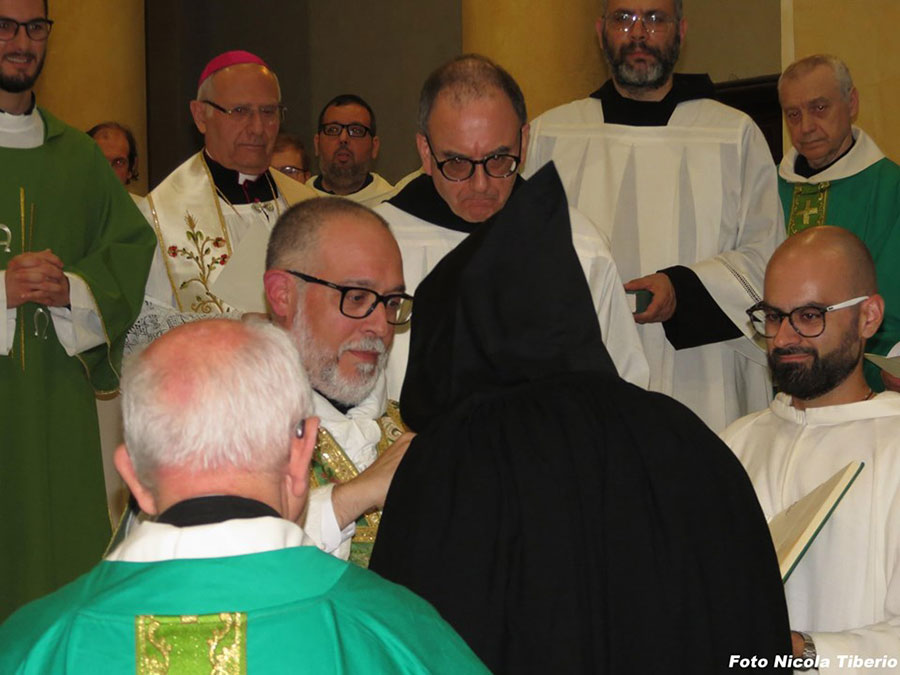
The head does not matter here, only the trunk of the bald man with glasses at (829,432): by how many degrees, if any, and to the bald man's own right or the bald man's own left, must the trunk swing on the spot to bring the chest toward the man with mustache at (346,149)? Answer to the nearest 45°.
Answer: approximately 90° to the bald man's own right

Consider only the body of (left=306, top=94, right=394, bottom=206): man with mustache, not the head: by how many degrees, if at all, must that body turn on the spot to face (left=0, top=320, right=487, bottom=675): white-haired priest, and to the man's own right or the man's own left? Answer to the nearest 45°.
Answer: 0° — they already face them

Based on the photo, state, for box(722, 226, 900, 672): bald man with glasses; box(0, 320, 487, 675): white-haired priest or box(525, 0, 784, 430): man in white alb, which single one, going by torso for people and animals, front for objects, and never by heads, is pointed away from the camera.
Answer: the white-haired priest

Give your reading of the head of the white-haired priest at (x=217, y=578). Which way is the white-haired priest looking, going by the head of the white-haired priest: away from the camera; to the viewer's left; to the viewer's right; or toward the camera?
away from the camera

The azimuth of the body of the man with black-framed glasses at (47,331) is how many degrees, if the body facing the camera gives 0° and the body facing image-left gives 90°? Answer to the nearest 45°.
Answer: approximately 0°

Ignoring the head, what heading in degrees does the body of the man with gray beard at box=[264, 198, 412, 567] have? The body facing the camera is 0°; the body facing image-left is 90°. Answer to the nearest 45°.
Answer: approximately 315°

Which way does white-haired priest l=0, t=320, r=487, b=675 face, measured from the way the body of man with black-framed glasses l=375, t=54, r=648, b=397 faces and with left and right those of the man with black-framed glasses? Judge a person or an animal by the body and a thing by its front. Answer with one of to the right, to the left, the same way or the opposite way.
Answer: the opposite way

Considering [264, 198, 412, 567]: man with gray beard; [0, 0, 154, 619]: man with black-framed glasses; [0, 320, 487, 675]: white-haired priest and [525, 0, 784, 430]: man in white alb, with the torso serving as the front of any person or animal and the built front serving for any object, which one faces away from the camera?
the white-haired priest
